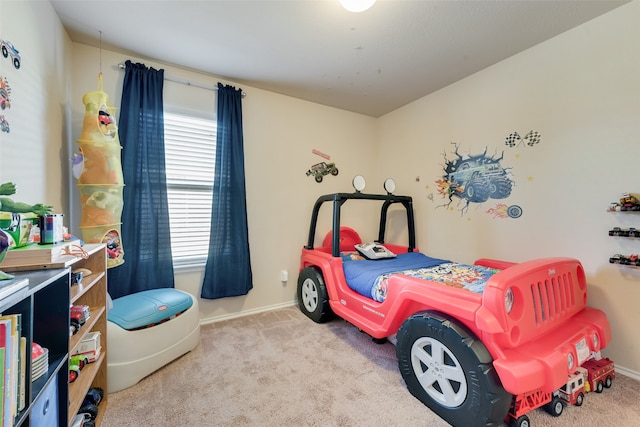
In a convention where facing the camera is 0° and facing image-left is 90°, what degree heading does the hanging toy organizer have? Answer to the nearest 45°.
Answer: approximately 315°

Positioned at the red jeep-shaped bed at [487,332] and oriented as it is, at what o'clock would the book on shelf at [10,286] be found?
The book on shelf is roughly at 3 o'clock from the red jeep-shaped bed.

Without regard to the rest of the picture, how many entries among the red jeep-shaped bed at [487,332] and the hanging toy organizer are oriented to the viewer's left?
0

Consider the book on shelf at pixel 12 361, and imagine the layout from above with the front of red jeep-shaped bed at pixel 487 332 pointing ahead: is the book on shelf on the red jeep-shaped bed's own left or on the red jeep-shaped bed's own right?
on the red jeep-shaped bed's own right
